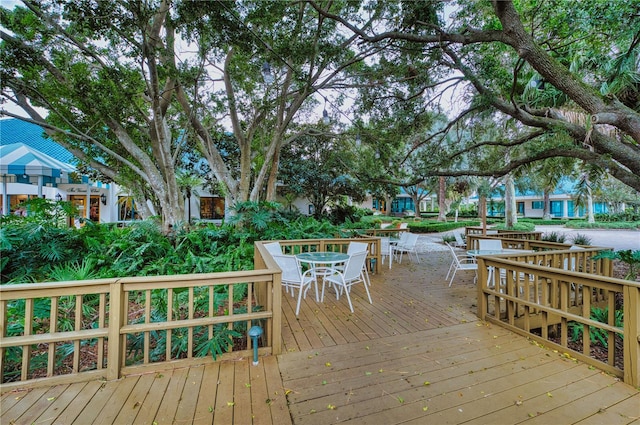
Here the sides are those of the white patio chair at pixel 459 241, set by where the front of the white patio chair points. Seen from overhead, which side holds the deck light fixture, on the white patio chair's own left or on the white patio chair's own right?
on the white patio chair's own right

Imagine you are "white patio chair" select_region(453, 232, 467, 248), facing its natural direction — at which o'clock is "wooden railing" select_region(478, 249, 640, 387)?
The wooden railing is roughly at 1 o'clock from the white patio chair.

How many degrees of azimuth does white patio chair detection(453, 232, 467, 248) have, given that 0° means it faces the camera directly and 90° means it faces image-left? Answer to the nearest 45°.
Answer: approximately 315°
